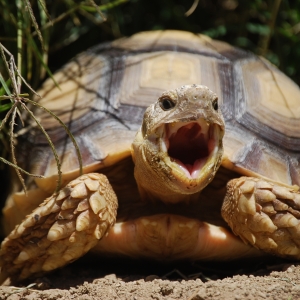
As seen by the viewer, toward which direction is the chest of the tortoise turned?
toward the camera
